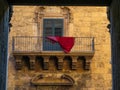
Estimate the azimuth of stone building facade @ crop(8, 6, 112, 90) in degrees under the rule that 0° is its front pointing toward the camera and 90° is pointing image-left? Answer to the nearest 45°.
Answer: approximately 0°

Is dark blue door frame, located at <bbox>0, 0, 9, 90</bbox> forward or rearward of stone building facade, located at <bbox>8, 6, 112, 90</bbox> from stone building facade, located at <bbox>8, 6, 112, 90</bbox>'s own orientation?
forward
